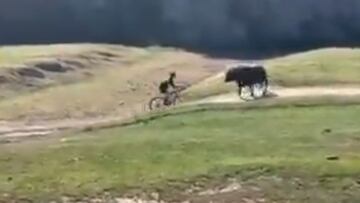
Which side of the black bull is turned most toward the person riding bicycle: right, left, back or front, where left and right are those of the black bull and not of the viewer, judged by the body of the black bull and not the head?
front

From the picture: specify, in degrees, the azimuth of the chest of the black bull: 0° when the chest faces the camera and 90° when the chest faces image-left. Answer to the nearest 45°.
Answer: approximately 90°
